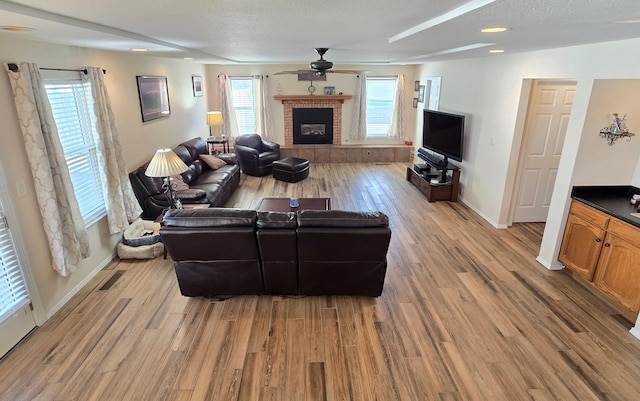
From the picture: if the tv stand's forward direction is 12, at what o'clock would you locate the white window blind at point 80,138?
The white window blind is roughly at 12 o'clock from the tv stand.

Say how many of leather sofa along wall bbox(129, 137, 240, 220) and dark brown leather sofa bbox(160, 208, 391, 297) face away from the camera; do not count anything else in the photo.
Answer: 1

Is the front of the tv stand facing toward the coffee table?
yes

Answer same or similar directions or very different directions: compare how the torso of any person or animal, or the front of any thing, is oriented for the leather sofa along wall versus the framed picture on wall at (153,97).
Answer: same or similar directions

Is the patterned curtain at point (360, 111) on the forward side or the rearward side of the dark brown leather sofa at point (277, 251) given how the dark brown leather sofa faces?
on the forward side

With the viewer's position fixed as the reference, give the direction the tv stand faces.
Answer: facing the viewer and to the left of the viewer

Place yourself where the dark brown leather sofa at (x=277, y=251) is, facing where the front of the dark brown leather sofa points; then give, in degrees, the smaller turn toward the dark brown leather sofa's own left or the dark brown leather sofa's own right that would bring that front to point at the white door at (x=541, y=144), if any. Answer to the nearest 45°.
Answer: approximately 90° to the dark brown leather sofa's own right

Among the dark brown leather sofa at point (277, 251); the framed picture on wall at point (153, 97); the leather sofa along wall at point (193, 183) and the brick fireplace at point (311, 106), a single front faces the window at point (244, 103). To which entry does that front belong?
the dark brown leather sofa

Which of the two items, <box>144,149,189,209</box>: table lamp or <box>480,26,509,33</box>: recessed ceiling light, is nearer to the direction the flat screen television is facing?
the table lamp

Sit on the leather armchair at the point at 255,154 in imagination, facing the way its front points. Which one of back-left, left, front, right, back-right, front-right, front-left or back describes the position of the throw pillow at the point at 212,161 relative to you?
right

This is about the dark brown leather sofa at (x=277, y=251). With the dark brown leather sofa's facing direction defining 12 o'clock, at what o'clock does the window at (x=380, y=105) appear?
The window is roughly at 1 o'clock from the dark brown leather sofa.

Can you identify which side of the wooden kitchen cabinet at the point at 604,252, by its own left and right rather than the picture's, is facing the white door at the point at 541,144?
right

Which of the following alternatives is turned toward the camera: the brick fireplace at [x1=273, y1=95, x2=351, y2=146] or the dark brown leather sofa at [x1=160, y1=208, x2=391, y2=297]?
the brick fireplace

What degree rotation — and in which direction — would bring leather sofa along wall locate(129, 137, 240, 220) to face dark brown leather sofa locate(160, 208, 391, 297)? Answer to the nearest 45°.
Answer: approximately 45° to its right

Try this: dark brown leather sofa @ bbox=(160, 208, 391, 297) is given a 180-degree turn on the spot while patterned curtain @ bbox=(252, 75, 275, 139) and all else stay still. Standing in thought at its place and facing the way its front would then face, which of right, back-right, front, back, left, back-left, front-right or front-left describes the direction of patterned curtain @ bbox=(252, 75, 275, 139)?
back

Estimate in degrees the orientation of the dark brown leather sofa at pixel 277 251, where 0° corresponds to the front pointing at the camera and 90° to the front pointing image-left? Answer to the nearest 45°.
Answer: approximately 180°

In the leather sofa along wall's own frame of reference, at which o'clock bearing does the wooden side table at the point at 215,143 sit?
The wooden side table is roughly at 8 o'clock from the leather sofa along wall.

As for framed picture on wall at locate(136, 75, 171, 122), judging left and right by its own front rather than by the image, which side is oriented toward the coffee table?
front

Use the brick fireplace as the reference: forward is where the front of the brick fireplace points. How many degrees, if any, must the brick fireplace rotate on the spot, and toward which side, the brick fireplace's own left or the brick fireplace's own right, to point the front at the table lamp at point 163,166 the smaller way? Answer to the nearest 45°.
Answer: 0° — it already faces it

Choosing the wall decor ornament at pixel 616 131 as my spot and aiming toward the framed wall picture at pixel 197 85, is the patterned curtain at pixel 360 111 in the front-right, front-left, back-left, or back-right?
front-right

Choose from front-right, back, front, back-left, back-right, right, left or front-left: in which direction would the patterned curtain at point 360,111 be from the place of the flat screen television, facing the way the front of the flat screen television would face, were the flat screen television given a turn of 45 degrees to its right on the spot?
front-right

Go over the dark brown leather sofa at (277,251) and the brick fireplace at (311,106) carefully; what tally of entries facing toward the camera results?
1

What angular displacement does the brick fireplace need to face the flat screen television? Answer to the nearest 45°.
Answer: approximately 45° to its left

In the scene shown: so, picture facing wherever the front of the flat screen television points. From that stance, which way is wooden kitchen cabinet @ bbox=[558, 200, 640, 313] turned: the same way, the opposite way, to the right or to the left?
the same way
